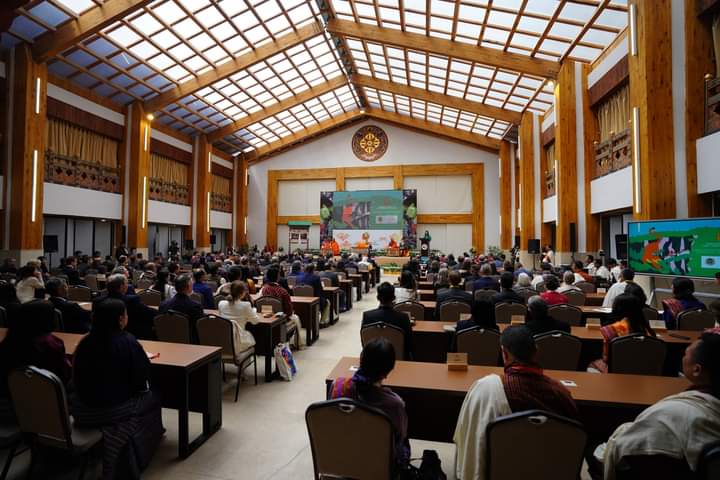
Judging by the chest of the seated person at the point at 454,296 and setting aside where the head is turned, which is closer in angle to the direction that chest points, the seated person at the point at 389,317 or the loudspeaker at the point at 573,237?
the loudspeaker

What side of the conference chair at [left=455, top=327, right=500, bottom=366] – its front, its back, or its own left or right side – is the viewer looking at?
back

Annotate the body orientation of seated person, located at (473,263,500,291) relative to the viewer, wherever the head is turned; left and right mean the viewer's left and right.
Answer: facing away from the viewer

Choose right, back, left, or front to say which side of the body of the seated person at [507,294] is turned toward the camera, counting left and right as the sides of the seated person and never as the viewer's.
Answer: back

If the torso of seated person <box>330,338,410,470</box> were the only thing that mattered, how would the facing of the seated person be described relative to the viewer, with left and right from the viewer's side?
facing away from the viewer

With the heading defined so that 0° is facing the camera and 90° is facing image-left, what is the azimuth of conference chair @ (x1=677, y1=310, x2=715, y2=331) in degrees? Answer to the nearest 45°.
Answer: approximately 180°

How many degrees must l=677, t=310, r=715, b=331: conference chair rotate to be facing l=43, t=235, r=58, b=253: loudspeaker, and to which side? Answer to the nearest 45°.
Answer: approximately 90° to its left

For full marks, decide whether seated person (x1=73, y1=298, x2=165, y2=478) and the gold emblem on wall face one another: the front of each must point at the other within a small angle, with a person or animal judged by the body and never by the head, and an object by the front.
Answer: yes

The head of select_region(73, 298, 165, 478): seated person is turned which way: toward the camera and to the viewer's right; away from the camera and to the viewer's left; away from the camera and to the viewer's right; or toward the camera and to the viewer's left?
away from the camera and to the viewer's right

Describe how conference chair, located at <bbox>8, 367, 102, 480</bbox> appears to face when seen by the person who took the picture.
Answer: facing away from the viewer and to the right of the viewer

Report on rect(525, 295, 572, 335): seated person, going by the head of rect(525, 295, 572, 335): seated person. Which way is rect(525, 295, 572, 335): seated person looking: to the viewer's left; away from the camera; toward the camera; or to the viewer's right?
away from the camera

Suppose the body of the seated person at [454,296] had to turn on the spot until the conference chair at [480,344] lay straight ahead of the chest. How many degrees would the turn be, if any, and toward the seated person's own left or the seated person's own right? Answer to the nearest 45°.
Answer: approximately 180°

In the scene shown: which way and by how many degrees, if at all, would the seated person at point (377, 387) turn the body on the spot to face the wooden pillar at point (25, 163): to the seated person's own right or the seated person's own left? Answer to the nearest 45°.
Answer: approximately 45° to the seated person's own left

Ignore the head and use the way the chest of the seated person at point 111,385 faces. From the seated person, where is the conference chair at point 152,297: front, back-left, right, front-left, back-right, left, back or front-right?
front-left

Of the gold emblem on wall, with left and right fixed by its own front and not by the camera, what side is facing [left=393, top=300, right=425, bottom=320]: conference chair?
front

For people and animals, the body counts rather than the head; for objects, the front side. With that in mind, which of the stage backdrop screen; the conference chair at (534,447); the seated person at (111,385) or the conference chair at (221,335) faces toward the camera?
the stage backdrop screen

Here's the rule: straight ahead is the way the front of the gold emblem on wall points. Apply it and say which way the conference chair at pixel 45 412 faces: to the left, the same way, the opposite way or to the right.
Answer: the opposite way

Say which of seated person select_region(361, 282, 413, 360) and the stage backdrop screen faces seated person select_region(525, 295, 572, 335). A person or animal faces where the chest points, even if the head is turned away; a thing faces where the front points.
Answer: the stage backdrop screen

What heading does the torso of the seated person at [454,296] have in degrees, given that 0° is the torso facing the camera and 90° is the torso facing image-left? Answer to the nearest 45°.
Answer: approximately 180°
